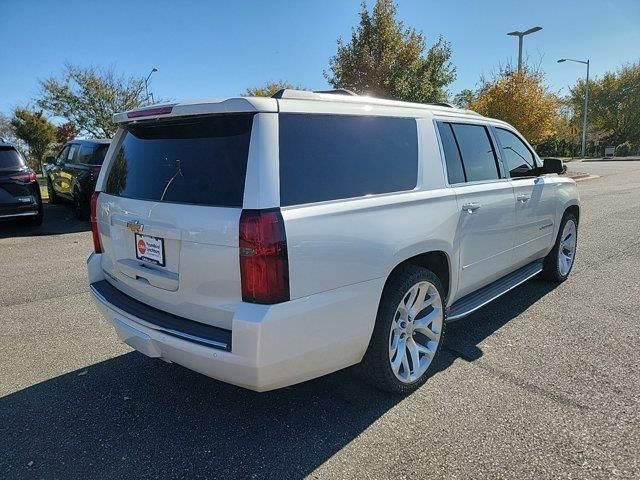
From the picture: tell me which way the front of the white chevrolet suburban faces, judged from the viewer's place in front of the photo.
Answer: facing away from the viewer and to the right of the viewer

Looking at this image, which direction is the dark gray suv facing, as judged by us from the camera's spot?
facing away from the viewer and to the left of the viewer

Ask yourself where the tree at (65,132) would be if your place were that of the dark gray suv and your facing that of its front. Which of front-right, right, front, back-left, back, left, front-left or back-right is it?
front-right

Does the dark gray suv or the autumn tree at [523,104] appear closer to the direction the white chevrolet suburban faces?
the autumn tree

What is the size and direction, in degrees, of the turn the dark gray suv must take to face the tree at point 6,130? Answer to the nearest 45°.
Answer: approximately 45° to its right

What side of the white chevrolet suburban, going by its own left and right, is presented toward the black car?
left

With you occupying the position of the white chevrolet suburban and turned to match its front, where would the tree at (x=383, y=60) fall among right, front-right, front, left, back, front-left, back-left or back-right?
front-left

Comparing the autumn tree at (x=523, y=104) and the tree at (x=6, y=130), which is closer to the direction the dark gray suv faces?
the tree
